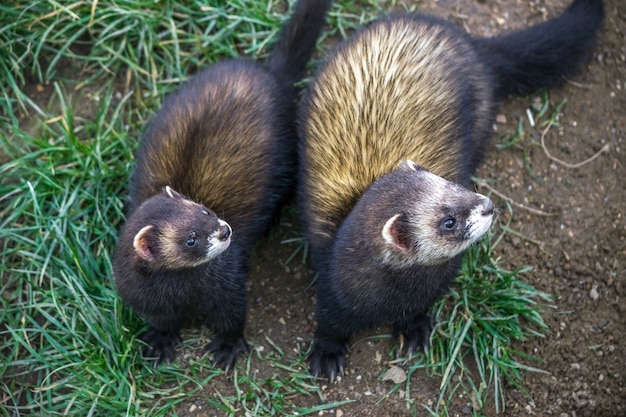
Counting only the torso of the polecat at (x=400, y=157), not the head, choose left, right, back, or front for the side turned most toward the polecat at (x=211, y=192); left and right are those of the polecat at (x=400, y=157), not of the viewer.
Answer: right

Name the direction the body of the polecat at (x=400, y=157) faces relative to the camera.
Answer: toward the camera

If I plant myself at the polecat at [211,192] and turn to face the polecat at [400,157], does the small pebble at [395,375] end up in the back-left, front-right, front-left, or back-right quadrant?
front-right

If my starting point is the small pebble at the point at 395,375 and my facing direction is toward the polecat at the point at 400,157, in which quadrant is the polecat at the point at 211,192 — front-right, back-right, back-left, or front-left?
front-left
